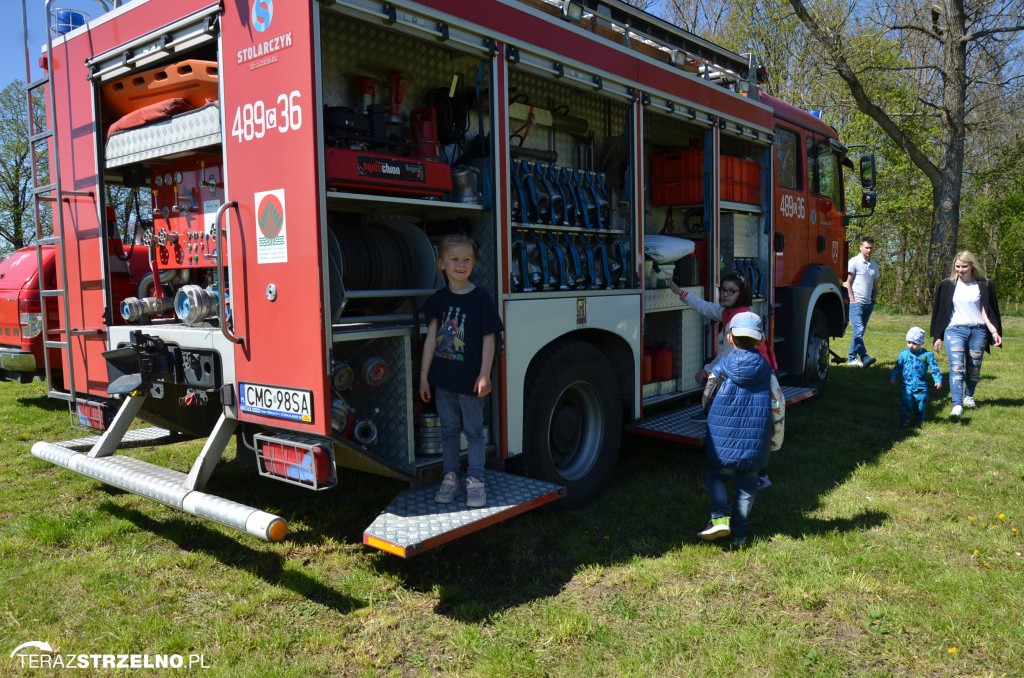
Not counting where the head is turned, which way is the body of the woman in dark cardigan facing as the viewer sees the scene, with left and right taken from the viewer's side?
facing the viewer

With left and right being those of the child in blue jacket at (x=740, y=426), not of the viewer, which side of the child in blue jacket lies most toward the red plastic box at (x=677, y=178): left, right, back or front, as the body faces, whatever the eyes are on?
front

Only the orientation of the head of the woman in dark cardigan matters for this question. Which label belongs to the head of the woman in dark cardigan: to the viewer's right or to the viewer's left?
to the viewer's left

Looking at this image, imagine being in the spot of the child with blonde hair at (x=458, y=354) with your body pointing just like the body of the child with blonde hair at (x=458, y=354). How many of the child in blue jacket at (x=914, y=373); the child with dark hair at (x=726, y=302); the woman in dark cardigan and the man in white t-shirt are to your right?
0

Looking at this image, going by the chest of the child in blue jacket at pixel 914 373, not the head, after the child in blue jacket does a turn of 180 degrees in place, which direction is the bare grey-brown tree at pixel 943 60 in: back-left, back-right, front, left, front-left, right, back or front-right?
front

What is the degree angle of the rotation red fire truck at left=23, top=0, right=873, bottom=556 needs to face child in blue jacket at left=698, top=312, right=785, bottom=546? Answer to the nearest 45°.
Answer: approximately 45° to its right

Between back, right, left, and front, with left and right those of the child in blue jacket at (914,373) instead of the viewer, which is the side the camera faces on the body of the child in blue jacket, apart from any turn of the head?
front

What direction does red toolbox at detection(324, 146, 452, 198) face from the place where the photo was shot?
facing the viewer and to the right of the viewer

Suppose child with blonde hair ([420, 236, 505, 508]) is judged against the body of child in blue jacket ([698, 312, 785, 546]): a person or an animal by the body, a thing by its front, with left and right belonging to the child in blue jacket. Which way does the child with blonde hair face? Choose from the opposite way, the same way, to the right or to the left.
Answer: the opposite way

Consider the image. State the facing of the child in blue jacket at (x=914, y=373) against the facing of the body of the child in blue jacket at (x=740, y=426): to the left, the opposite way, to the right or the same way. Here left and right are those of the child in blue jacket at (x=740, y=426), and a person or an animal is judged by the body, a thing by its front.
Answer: the opposite way

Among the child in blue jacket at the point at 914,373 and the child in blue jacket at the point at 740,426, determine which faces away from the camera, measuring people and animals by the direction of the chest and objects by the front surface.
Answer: the child in blue jacket at the point at 740,426

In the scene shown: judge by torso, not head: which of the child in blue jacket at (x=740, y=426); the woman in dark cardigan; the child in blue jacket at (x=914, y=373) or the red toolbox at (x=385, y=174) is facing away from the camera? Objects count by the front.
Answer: the child in blue jacket at (x=740, y=426)

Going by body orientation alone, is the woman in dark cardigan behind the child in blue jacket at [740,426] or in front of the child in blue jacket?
in front

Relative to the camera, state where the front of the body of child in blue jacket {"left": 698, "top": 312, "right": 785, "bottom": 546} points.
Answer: away from the camera

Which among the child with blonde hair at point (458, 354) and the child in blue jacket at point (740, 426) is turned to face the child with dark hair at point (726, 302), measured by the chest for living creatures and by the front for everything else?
the child in blue jacket

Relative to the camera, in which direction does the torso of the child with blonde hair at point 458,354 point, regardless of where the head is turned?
toward the camera
